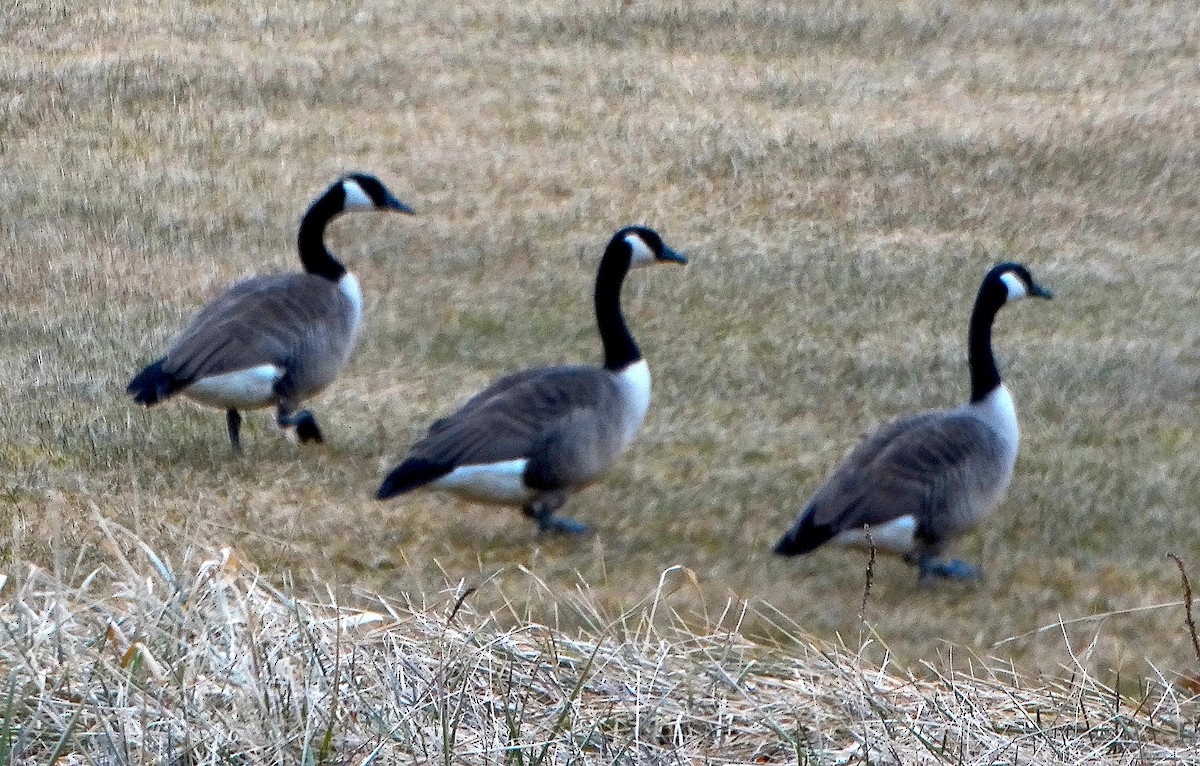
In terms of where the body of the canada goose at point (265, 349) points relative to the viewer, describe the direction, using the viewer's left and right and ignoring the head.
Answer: facing to the right of the viewer

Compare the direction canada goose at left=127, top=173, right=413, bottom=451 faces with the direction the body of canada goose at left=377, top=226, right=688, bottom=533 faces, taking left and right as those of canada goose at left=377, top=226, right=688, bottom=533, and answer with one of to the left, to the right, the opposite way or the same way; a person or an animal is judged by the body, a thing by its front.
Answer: the same way

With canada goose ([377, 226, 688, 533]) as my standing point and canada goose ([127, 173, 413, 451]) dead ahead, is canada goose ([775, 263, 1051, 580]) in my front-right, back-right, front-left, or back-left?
back-right

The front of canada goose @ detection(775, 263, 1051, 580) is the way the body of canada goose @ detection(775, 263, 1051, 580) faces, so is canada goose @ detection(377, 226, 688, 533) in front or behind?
behind

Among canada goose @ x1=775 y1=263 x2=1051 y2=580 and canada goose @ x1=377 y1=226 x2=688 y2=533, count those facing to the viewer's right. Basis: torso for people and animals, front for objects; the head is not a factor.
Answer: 2

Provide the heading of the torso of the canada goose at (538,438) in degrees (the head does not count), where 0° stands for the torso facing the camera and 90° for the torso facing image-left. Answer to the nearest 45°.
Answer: approximately 270°

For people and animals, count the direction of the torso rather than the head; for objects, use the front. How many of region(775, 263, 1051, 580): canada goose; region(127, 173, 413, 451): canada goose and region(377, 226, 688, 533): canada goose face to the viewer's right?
3

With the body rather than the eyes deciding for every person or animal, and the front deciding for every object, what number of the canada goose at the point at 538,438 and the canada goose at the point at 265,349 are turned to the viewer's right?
2

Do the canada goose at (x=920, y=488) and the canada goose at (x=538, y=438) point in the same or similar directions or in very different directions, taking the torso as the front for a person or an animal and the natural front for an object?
same or similar directions

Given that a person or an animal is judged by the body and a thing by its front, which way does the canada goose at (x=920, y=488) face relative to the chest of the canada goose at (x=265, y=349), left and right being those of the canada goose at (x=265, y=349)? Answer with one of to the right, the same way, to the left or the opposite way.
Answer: the same way

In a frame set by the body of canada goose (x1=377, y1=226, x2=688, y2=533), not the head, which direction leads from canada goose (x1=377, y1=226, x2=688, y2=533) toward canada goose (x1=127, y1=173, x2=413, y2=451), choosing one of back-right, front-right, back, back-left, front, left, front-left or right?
back-left

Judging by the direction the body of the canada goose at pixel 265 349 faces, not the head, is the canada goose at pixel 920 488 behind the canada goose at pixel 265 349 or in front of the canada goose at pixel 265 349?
in front

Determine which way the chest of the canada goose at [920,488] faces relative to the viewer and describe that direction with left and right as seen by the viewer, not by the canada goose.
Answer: facing to the right of the viewer

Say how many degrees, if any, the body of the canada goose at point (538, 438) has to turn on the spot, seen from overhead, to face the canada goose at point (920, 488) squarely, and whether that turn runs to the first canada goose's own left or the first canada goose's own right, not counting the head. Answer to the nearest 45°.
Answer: approximately 45° to the first canada goose's own right

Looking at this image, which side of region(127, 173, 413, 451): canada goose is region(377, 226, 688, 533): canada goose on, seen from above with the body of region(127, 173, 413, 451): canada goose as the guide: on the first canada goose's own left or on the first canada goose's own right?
on the first canada goose's own right

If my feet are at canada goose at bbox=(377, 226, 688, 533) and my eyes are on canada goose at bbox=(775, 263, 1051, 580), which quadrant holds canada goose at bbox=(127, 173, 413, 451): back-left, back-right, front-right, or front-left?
back-left
